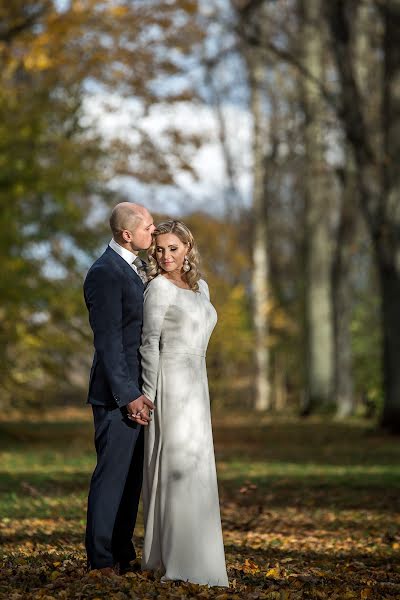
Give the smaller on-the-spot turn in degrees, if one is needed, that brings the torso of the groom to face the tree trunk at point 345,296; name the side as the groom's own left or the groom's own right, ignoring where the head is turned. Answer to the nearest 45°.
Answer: approximately 90° to the groom's own left

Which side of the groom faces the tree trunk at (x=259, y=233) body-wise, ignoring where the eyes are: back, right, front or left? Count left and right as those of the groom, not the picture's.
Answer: left

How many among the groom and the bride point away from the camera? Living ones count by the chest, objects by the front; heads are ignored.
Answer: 0

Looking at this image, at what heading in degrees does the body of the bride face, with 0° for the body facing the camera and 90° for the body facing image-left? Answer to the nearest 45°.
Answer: approximately 315°

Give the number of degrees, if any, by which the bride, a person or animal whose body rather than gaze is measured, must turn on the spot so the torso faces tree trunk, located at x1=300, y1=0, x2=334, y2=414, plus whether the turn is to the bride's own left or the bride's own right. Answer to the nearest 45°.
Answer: approximately 135° to the bride's own left

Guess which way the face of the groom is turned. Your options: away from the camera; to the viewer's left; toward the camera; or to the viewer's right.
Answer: to the viewer's right

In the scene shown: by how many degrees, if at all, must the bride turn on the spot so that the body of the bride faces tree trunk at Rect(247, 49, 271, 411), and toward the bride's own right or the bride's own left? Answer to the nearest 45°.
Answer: approximately 135° to the bride's own left

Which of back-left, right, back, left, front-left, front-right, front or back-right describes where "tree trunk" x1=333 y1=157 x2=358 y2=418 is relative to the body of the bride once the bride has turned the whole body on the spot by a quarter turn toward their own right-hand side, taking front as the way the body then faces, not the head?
back-right

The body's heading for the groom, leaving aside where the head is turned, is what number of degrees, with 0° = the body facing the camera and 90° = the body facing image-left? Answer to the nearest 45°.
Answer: approximately 270°
